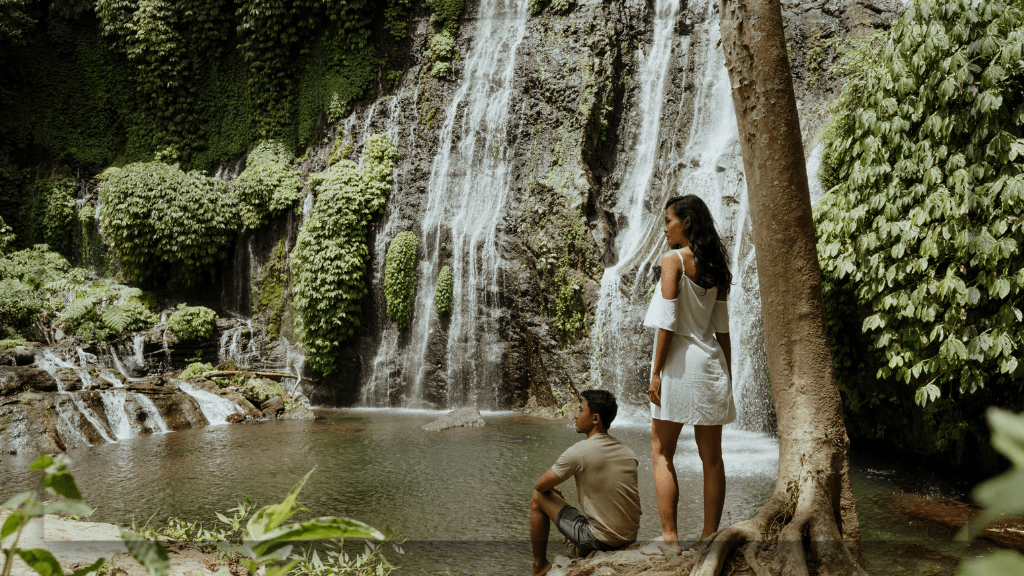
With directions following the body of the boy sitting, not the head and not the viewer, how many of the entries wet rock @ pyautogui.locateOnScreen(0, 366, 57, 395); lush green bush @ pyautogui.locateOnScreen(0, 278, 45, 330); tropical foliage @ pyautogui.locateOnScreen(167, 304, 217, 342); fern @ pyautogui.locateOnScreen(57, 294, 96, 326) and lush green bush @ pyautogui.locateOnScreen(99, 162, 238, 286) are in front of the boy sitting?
5

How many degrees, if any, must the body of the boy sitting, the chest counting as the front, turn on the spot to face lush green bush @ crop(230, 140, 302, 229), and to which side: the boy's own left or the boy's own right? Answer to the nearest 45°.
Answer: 0° — they already face it

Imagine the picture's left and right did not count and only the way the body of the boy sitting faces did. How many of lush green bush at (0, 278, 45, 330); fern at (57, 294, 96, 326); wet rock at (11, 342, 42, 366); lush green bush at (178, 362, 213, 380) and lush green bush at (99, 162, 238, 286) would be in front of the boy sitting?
5

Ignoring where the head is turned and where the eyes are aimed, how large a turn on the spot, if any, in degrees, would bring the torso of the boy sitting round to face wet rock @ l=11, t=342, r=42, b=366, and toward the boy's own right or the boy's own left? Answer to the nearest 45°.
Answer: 0° — they already face it

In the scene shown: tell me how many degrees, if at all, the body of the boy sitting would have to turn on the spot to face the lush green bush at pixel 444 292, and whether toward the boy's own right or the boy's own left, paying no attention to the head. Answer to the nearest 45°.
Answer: approximately 45° to the boy's own right

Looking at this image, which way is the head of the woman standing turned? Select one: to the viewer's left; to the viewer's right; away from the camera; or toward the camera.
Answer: to the viewer's left

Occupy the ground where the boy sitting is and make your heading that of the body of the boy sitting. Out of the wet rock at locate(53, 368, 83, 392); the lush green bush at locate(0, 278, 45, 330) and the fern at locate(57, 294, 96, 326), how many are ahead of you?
3

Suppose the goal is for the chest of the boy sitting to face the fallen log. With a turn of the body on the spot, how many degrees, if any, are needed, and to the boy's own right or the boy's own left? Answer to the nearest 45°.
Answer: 0° — they already face it

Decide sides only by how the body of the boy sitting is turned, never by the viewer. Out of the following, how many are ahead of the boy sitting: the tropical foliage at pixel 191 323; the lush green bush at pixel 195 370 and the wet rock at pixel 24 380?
3

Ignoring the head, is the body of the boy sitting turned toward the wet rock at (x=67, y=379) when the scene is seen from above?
yes

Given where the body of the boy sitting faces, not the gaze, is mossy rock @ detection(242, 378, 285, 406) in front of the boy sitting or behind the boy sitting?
in front

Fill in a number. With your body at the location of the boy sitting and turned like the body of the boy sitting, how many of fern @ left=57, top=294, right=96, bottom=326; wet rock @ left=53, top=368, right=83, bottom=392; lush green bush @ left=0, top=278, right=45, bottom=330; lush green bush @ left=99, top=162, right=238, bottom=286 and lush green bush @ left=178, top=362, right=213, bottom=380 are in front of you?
5

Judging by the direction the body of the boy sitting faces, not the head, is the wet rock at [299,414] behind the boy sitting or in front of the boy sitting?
in front

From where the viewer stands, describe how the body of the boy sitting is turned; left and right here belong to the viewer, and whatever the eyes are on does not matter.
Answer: facing away from the viewer and to the left of the viewer
